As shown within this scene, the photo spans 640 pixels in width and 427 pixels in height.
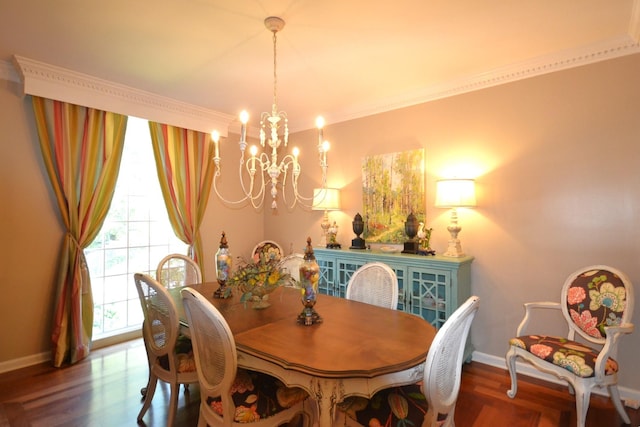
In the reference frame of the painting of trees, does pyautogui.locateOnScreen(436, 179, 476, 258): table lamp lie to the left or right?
on its left

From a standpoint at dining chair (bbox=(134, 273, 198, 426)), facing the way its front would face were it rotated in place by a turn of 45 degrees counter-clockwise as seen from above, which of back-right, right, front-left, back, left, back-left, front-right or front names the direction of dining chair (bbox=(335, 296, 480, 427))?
back-right

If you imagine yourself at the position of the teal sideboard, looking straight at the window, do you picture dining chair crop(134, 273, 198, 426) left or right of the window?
left

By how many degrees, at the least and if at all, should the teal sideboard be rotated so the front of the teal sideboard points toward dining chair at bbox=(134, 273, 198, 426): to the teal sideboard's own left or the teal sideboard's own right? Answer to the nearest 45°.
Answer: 0° — it already faces it

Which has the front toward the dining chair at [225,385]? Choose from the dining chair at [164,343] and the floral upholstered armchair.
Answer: the floral upholstered armchair
